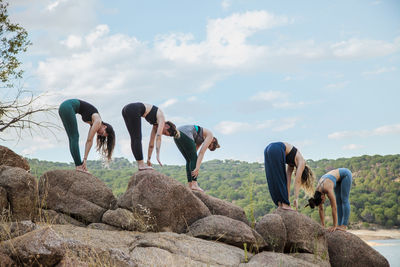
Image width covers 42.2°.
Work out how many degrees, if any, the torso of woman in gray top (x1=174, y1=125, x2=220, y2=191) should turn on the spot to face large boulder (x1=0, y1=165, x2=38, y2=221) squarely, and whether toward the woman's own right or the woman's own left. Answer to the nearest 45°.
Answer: approximately 135° to the woman's own right

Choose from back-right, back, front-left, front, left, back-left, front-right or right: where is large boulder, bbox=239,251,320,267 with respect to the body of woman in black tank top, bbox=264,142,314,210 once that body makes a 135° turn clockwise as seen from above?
front-left

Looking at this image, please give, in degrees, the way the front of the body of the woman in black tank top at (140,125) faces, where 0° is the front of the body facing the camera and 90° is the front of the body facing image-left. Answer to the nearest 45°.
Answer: approximately 270°

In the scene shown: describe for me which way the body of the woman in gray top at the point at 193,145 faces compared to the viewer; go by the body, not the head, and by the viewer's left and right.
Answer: facing to the right of the viewer

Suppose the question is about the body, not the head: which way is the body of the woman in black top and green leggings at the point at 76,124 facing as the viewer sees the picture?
to the viewer's right

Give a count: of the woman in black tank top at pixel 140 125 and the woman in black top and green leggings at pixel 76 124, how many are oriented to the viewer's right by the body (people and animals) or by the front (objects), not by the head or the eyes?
2

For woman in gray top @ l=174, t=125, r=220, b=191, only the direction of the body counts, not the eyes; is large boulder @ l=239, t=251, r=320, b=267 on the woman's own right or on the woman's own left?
on the woman's own right

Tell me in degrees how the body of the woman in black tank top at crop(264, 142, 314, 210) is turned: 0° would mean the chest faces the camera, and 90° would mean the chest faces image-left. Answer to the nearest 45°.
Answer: approximately 270°

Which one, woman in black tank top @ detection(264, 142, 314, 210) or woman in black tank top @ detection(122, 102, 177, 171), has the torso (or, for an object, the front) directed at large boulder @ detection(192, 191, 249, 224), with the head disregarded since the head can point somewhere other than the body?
woman in black tank top @ detection(122, 102, 177, 171)

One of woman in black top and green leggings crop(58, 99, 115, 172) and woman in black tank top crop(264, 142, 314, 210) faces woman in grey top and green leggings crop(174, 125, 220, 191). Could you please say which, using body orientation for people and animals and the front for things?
woman in black top and green leggings crop(58, 99, 115, 172)
